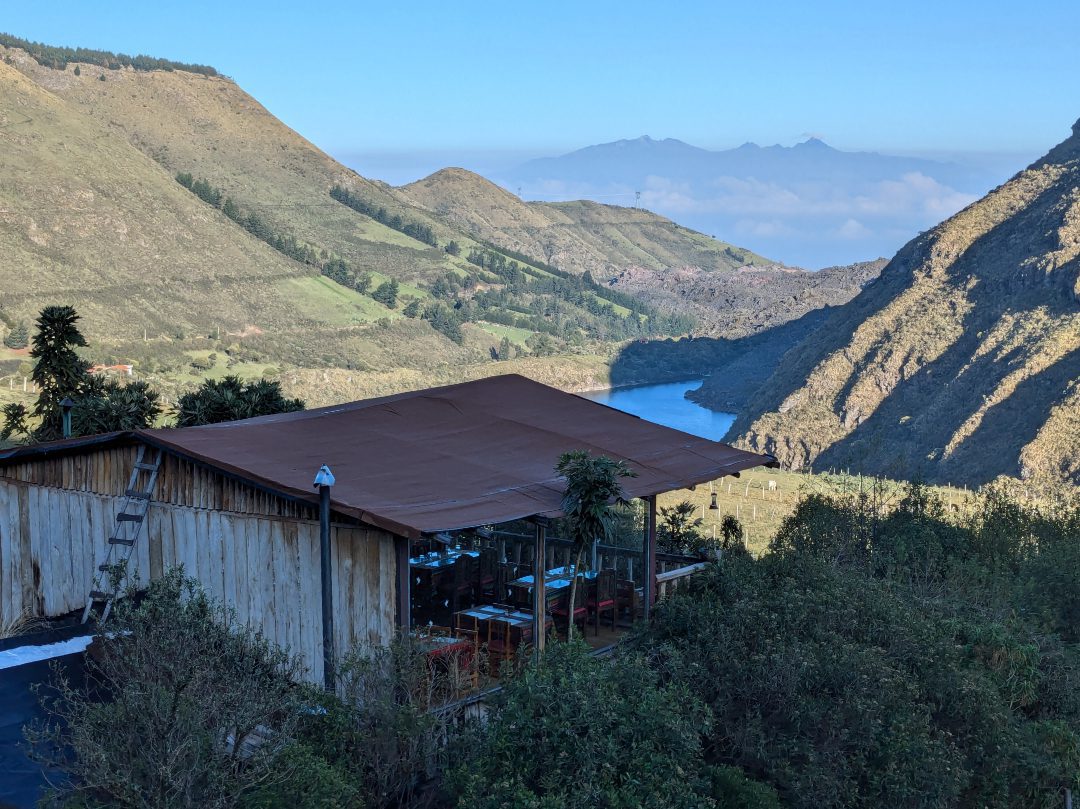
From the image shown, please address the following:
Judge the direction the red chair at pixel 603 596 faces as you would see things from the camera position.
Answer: facing away from the viewer and to the left of the viewer

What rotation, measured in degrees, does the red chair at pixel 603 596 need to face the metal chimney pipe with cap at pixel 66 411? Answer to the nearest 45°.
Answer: approximately 45° to its left

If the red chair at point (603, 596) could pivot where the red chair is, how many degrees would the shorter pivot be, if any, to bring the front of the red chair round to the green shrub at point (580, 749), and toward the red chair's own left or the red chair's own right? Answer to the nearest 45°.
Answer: approximately 135° to the red chair's own left

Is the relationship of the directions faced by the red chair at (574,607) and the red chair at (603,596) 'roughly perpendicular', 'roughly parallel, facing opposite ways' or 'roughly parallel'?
roughly parallel

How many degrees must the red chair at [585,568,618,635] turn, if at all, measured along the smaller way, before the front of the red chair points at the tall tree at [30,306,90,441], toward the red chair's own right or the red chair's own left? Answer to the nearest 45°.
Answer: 0° — it already faces it

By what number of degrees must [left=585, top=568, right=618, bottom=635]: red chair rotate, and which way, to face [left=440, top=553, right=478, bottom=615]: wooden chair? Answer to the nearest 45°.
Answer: approximately 45° to its left
